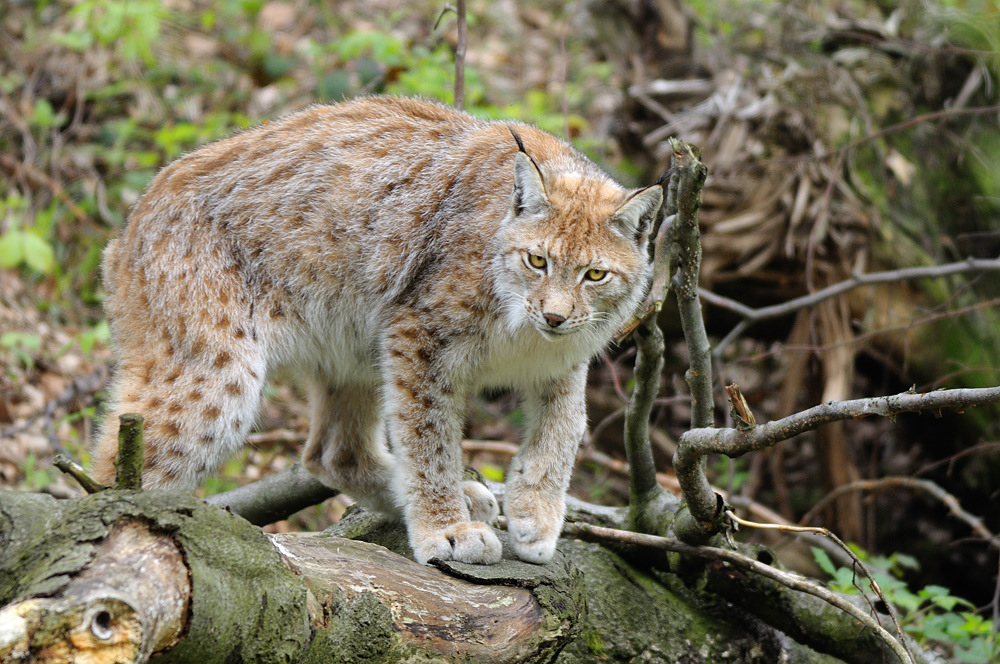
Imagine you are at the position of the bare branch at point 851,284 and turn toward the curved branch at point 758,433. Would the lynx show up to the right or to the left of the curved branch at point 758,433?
right

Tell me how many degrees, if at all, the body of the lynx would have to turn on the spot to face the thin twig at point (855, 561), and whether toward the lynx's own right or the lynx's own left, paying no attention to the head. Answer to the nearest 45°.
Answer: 0° — it already faces it

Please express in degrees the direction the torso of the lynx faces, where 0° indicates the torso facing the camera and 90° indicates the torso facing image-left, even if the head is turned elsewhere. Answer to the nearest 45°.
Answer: approximately 315°

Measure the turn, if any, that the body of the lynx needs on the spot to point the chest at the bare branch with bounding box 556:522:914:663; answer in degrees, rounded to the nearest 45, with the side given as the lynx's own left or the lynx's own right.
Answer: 0° — it already faces it

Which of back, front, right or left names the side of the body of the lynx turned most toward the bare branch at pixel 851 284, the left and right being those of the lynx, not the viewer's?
left

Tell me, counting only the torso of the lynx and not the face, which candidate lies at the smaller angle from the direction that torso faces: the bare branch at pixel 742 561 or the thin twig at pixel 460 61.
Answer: the bare branch

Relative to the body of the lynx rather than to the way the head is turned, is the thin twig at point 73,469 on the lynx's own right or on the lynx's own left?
on the lynx's own right
